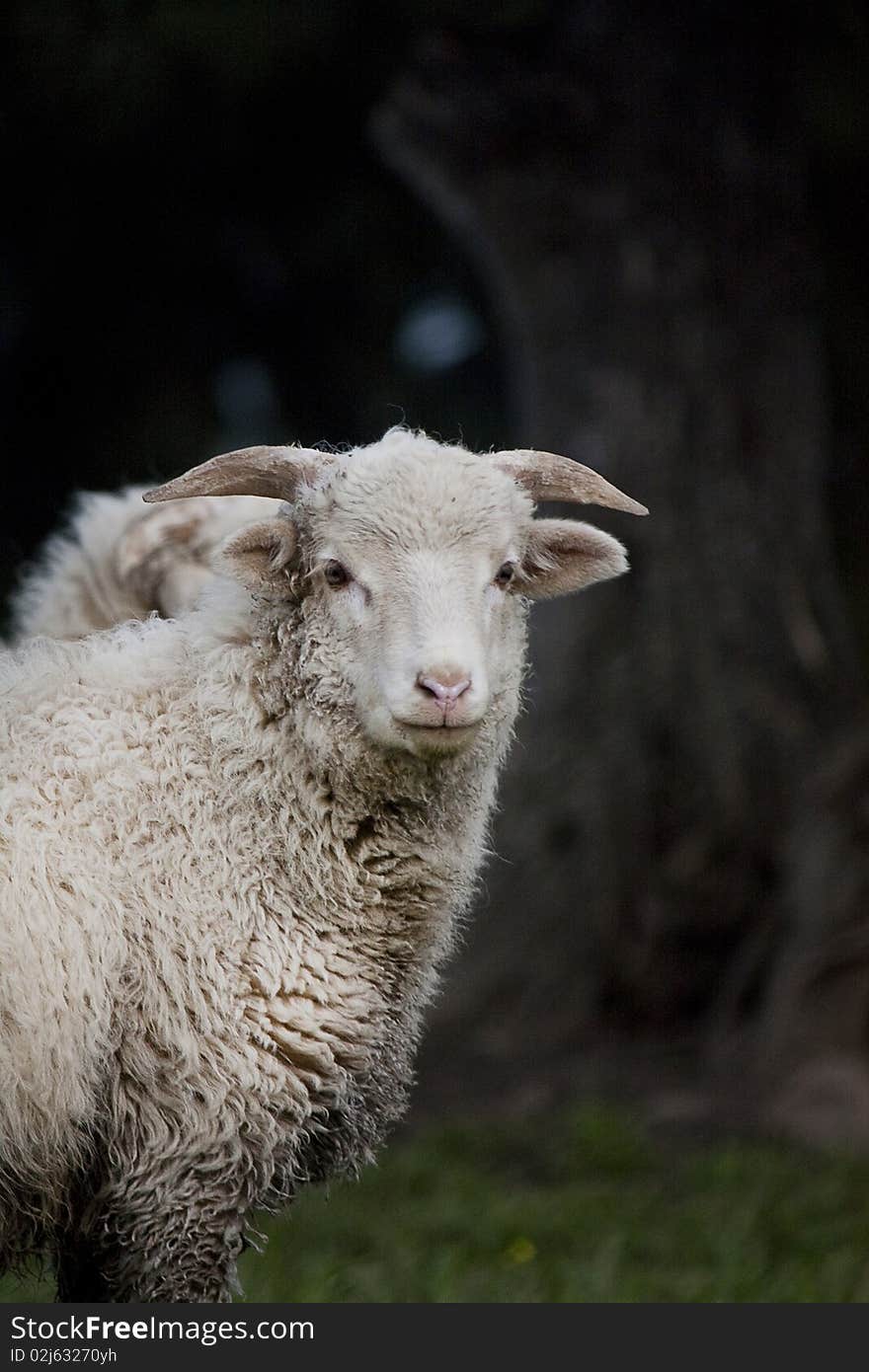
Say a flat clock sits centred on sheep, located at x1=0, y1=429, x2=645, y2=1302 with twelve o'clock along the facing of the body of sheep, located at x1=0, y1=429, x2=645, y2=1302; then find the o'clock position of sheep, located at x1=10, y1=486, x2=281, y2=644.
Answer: sheep, located at x1=10, y1=486, x2=281, y2=644 is roughly at 7 o'clock from sheep, located at x1=0, y1=429, x2=645, y2=1302.

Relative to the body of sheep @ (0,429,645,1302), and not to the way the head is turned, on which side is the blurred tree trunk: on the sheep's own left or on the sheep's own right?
on the sheep's own left

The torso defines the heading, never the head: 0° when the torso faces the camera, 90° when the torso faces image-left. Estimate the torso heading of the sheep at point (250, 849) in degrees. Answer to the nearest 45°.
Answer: approximately 315°
